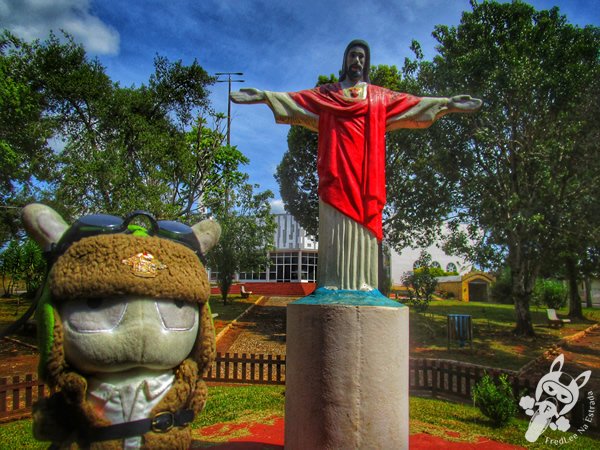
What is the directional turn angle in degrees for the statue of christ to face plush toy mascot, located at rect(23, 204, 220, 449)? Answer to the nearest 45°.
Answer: approximately 45° to its right

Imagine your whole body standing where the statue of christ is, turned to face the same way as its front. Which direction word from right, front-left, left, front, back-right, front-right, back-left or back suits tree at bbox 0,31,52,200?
back-right

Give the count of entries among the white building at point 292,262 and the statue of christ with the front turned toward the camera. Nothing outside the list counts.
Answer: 2

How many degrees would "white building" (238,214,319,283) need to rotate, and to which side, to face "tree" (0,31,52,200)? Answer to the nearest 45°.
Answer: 0° — it already faces it

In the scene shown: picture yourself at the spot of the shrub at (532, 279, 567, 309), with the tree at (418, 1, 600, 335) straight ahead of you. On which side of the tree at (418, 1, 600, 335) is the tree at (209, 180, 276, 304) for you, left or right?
right

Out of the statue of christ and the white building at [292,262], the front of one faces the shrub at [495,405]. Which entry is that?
the white building

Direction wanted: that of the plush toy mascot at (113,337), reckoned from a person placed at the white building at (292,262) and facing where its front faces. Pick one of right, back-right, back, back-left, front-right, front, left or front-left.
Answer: front

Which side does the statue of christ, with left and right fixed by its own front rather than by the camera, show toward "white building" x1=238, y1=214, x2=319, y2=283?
back

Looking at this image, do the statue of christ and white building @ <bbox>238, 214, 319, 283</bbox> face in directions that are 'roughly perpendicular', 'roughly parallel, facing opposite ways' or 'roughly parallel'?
roughly parallel

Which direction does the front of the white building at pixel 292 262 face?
toward the camera

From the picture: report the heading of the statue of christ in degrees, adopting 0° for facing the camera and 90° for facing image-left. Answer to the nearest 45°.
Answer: approximately 0°

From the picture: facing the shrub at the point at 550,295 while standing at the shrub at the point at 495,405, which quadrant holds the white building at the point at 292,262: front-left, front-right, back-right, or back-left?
front-left

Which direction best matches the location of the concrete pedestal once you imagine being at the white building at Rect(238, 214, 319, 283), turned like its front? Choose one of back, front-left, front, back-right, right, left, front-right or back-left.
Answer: front

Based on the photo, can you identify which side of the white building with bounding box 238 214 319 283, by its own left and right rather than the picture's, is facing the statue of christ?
front

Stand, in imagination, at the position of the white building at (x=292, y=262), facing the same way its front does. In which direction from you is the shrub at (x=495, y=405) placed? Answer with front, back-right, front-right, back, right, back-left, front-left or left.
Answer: front
